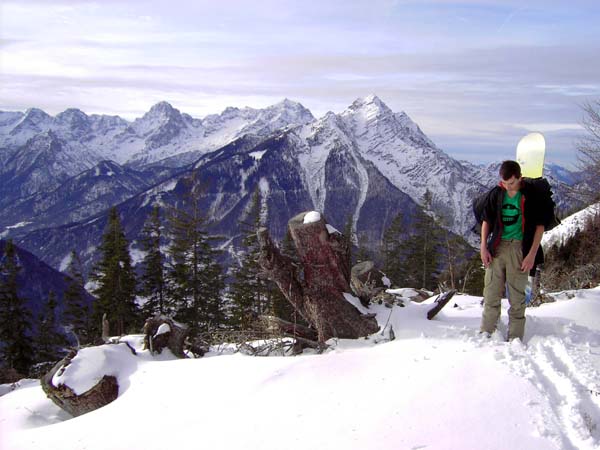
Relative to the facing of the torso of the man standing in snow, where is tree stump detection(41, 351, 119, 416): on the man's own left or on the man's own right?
on the man's own right

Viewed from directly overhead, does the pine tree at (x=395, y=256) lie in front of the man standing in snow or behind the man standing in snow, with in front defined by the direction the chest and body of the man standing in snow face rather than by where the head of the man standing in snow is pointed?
behind

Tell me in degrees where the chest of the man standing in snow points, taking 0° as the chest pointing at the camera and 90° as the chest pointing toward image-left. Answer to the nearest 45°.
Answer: approximately 0°

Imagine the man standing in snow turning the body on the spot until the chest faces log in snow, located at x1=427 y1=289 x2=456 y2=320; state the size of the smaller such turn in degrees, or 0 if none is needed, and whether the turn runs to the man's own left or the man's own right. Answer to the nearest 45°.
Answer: approximately 135° to the man's own right

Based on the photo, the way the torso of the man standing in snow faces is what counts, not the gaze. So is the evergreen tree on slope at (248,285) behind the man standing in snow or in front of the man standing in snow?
behind

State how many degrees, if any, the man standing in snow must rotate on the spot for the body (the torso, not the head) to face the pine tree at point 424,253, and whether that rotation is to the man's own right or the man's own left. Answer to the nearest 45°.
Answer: approximately 180°

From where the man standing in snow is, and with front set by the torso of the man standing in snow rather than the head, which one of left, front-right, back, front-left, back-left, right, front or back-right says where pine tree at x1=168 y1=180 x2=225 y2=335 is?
back-right
